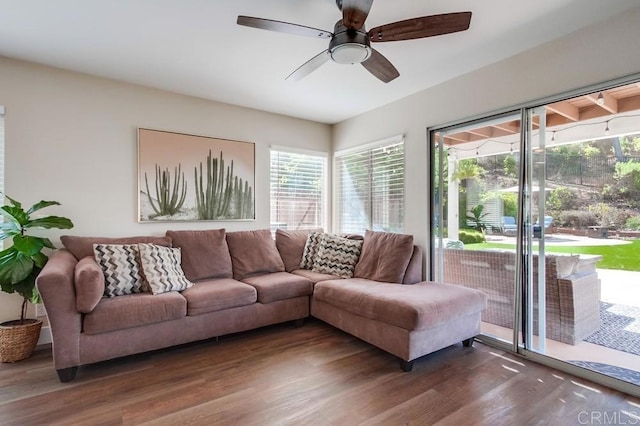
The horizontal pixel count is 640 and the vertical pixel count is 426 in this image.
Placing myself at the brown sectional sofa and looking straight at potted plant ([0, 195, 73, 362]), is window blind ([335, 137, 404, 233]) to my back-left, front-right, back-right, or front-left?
back-right

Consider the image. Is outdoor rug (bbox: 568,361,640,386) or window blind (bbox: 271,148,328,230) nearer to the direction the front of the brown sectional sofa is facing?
the outdoor rug

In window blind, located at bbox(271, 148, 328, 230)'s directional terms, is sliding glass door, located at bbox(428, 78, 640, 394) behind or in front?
in front

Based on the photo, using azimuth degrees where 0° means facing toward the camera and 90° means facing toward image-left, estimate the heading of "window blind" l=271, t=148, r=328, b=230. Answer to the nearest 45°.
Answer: approximately 315°

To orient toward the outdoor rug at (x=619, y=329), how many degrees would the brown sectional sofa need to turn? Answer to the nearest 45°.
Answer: approximately 45° to its left

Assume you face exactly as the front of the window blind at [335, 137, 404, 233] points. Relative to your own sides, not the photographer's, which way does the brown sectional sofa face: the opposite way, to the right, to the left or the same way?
to the left

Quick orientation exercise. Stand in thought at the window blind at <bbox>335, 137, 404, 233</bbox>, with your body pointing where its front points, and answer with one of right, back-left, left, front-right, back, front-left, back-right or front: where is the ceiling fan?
front-left

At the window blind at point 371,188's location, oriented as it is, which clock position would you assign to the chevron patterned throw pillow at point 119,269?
The chevron patterned throw pillow is roughly at 12 o'clock from the window blind.

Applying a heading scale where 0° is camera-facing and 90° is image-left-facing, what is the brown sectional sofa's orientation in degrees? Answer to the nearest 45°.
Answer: approximately 315°

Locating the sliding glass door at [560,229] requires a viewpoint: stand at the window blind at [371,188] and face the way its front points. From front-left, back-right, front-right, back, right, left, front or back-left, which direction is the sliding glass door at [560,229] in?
left

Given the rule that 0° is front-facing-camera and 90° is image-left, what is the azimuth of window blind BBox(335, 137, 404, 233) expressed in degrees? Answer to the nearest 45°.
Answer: approximately 45°
